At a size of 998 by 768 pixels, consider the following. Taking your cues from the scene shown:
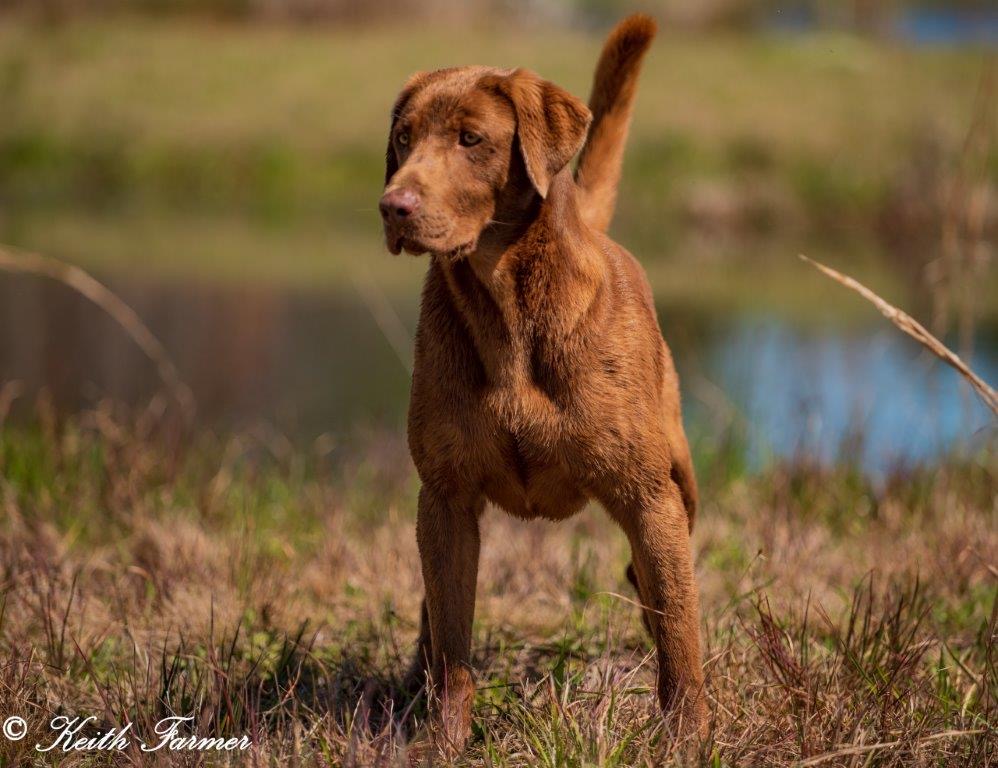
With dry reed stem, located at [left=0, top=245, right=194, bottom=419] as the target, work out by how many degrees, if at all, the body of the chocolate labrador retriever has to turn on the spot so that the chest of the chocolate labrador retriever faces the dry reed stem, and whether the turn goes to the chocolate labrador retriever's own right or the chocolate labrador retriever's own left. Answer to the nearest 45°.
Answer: approximately 135° to the chocolate labrador retriever's own right

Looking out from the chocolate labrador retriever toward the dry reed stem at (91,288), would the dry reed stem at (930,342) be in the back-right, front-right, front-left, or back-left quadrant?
back-right

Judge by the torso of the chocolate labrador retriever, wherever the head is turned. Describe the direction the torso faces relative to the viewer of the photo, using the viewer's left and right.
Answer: facing the viewer

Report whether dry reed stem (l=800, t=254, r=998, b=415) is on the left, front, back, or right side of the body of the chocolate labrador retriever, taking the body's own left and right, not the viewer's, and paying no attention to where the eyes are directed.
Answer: left
